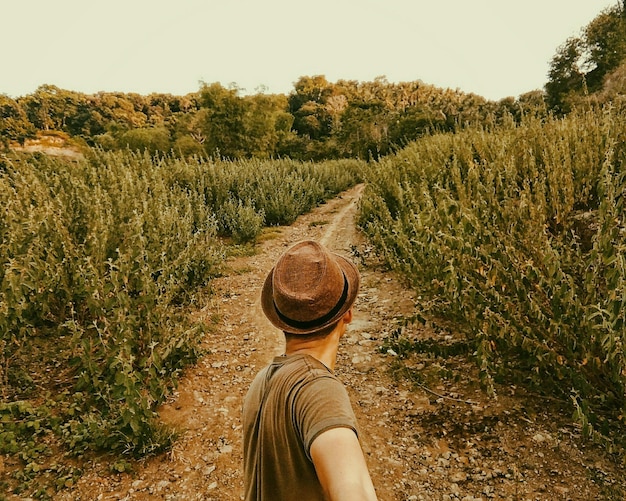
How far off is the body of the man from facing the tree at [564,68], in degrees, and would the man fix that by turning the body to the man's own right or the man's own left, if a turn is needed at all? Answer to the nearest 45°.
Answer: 0° — they already face it

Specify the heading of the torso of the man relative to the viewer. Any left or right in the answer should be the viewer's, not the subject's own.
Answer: facing away from the viewer and to the right of the viewer

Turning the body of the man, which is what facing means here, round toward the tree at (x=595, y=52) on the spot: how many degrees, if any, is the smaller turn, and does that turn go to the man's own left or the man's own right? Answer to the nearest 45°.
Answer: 0° — they already face it
